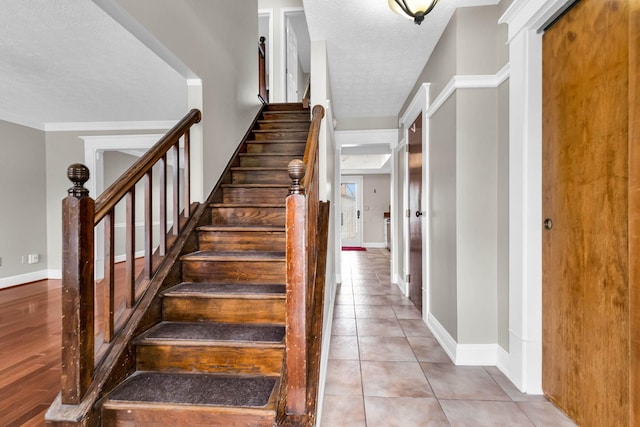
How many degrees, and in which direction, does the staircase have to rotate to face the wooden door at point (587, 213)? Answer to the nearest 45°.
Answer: approximately 45° to its left

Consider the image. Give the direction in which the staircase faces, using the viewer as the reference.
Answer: facing the viewer

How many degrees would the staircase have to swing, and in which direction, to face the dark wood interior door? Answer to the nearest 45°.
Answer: approximately 135° to its left
